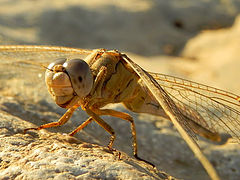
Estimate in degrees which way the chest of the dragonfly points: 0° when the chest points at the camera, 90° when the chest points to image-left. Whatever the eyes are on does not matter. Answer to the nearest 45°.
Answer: approximately 45°
